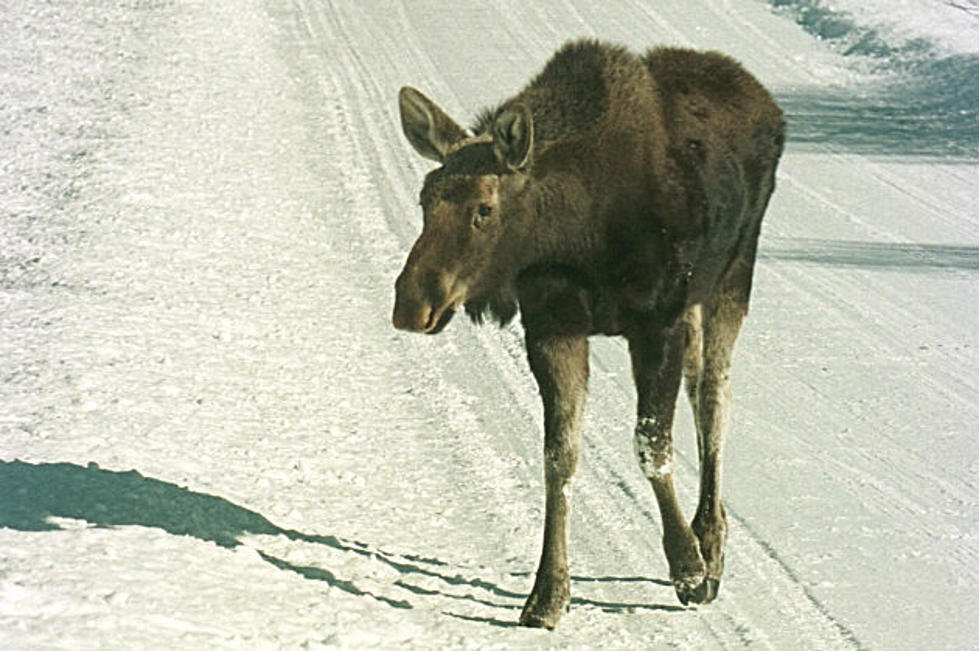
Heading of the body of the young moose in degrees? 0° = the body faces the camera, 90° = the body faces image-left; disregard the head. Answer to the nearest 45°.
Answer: approximately 45°
